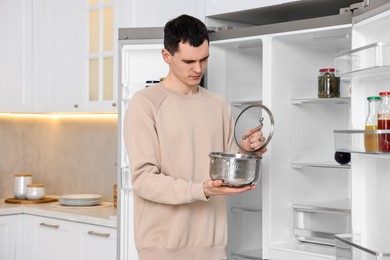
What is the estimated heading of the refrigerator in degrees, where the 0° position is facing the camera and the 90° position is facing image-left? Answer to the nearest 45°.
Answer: approximately 45°

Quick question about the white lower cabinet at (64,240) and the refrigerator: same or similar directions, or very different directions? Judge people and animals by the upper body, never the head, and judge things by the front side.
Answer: same or similar directions

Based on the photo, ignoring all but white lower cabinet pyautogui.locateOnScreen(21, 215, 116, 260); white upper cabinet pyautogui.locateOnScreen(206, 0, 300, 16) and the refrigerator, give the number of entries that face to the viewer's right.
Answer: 0

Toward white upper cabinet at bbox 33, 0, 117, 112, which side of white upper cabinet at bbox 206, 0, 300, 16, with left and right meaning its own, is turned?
right

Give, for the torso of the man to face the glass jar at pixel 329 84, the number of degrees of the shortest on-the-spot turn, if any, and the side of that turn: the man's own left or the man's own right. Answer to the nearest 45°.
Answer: approximately 90° to the man's own left

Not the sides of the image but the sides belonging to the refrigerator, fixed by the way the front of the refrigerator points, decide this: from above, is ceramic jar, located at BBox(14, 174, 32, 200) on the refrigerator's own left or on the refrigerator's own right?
on the refrigerator's own right

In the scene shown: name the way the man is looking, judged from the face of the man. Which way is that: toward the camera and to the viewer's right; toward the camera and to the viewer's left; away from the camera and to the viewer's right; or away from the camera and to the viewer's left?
toward the camera and to the viewer's right

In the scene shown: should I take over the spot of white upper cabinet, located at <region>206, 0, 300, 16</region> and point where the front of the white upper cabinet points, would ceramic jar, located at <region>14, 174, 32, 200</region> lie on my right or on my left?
on my right

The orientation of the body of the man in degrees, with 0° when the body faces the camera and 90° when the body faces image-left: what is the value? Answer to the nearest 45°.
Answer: approximately 315°

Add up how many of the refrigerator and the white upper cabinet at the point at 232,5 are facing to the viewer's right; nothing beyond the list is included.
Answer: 0
